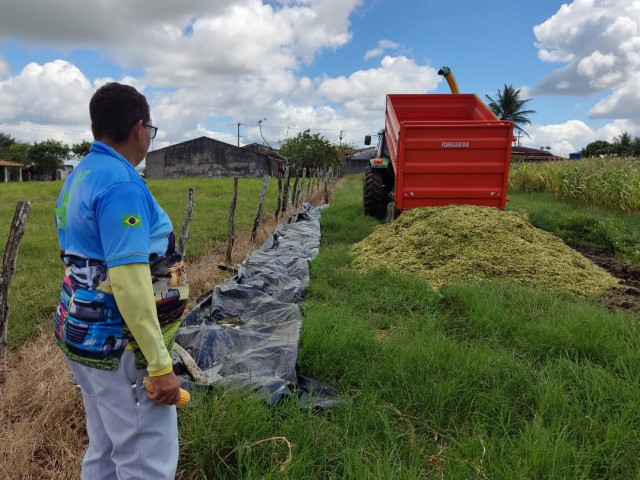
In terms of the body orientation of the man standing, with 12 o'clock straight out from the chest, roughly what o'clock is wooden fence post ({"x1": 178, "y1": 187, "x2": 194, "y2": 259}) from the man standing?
The wooden fence post is roughly at 11 o'clock from the man standing.

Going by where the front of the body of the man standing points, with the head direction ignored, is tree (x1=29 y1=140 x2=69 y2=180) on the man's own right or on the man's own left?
on the man's own left

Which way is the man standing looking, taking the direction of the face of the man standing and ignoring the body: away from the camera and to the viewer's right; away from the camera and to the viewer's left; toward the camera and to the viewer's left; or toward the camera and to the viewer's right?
away from the camera and to the viewer's right

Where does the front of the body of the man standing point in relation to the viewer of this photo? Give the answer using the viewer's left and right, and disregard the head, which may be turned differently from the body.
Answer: facing away from the viewer and to the right of the viewer

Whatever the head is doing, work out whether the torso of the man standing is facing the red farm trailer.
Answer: yes
